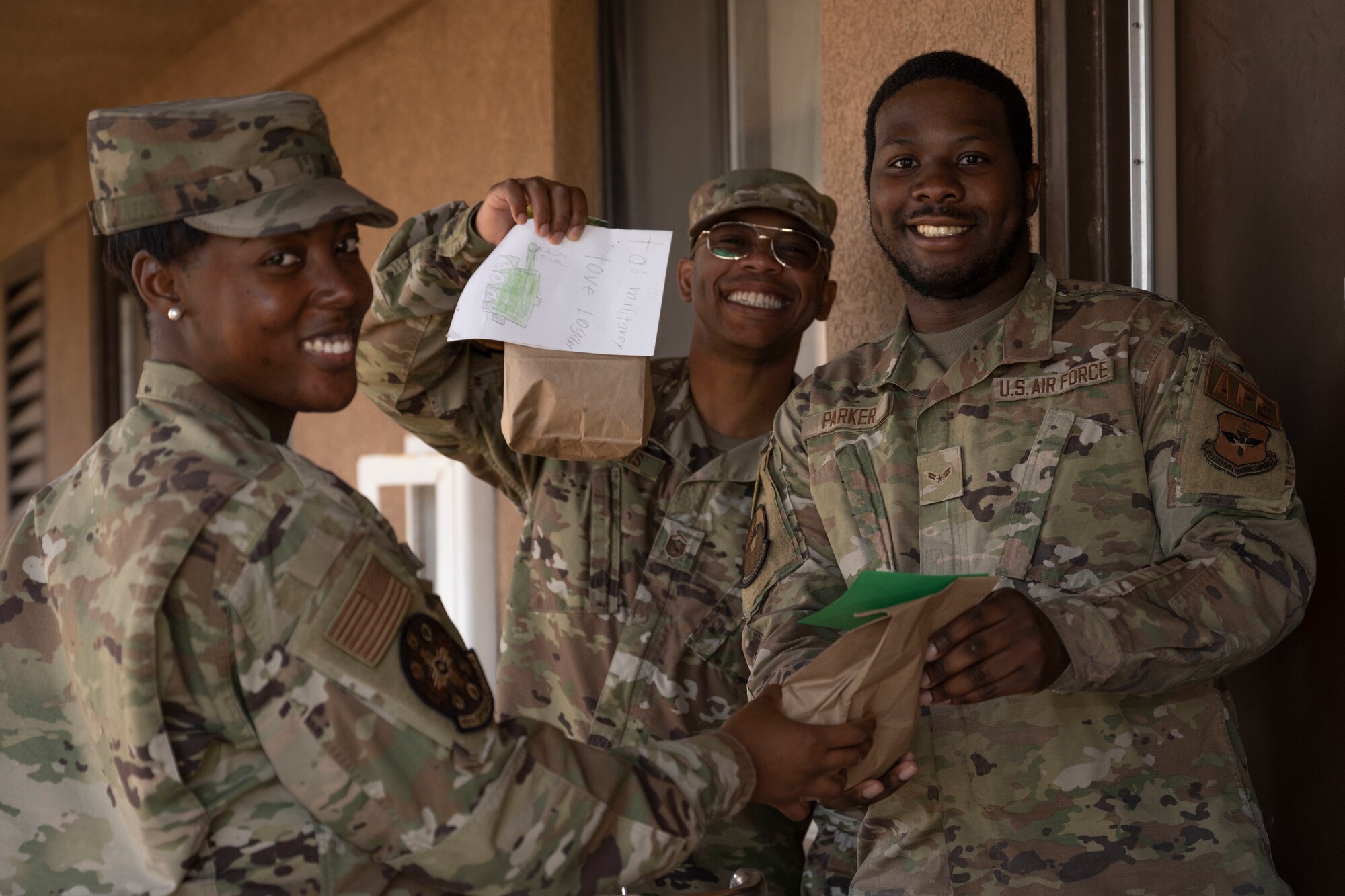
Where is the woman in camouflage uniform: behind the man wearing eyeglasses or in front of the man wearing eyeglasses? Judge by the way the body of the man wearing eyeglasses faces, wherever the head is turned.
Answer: in front

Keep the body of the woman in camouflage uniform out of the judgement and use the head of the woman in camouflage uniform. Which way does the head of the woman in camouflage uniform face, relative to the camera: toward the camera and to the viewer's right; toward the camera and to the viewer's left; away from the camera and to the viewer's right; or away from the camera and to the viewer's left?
toward the camera and to the viewer's right

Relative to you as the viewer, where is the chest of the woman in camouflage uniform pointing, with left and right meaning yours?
facing away from the viewer and to the right of the viewer

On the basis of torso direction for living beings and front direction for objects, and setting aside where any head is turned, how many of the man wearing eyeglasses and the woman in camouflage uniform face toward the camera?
1

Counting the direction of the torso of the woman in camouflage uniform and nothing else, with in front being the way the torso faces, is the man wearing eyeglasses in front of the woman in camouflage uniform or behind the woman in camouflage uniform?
in front

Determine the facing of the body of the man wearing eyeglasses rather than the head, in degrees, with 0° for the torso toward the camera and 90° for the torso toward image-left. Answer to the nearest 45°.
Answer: approximately 0°

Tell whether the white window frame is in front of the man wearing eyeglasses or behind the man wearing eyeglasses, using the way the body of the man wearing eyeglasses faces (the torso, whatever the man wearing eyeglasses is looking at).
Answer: behind
